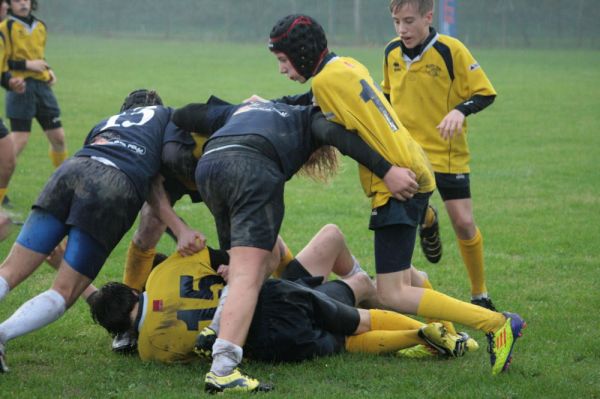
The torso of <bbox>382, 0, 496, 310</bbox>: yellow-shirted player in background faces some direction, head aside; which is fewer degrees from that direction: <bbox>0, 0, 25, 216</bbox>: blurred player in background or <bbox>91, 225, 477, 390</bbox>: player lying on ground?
the player lying on ground

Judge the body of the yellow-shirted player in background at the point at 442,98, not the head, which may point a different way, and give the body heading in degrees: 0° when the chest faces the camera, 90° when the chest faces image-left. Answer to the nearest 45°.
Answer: approximately 45°

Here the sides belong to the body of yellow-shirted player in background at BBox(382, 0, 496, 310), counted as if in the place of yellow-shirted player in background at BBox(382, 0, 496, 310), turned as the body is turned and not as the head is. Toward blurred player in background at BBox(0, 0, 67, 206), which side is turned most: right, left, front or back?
right

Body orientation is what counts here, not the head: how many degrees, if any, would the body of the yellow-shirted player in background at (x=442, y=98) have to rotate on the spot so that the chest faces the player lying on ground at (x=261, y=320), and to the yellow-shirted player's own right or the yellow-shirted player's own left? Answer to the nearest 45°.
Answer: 0° — they already face them
